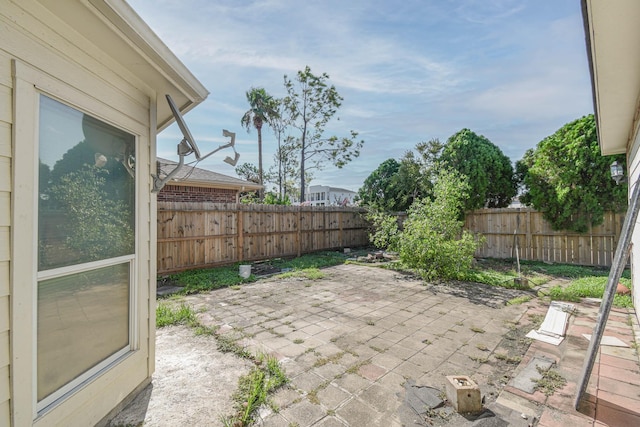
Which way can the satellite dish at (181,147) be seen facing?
to the viewer's right

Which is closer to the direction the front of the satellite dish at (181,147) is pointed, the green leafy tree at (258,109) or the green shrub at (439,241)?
the green shrub

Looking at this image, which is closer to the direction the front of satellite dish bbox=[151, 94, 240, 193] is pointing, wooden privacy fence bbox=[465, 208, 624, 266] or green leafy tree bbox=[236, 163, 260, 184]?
the wooden privacy fence

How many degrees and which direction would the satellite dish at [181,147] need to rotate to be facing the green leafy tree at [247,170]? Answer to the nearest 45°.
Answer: approximately 90° to its left

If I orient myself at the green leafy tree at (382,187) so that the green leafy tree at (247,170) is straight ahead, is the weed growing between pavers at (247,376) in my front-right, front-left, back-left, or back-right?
back-left

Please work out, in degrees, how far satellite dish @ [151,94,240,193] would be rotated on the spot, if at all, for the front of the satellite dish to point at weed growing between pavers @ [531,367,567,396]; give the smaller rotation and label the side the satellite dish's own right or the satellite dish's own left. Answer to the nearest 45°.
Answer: approximately 45° to the satellite dish's own right

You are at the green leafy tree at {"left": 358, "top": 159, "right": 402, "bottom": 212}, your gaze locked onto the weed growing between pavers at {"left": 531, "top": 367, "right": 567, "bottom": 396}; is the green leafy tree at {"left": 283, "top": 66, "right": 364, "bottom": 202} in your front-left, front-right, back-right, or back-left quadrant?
back-right

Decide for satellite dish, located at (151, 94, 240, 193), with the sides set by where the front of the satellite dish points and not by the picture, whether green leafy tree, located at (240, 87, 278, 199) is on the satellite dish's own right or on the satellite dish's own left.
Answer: on the satellite dish's own left

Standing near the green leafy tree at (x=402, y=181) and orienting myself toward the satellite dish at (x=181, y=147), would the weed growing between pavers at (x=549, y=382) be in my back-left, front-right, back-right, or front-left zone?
front-left

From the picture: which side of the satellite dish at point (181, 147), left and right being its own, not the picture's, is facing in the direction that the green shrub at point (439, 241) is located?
front

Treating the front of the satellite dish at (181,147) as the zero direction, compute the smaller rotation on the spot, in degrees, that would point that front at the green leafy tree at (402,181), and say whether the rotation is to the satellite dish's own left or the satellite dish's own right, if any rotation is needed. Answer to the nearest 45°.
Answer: approximately 45° to the satellite dish's own left

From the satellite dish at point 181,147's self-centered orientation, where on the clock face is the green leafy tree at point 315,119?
The green leafy tree is roughly at 10 o'clock from the satellite dish.

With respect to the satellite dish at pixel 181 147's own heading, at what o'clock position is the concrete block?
The concrete block is roughly at 1 o'clock from the satellite dish.
